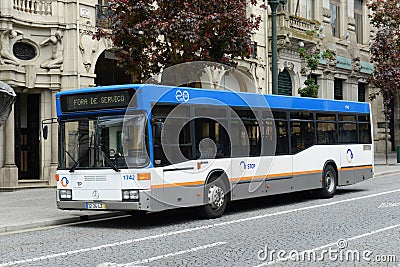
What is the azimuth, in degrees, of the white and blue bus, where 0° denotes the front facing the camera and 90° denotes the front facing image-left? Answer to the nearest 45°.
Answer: approximately 45°
